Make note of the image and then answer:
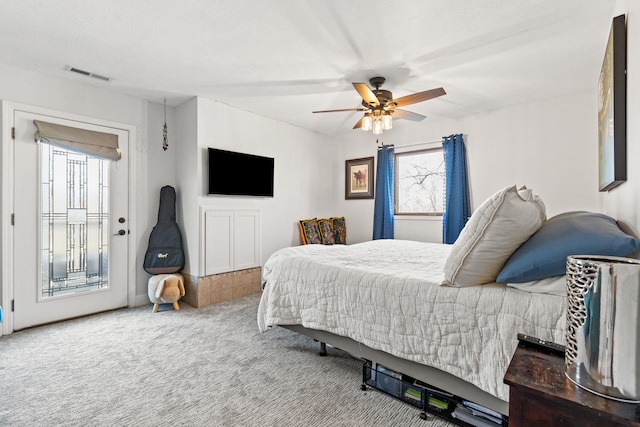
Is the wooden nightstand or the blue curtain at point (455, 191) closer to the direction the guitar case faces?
the wooden nightstand

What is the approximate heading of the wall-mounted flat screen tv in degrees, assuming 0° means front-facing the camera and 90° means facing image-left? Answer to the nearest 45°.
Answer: approximately 315°

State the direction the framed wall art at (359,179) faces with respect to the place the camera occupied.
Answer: facing the viewer and to the left of the viewer

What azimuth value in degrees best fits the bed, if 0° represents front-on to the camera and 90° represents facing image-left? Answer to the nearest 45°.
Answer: approximately 135°

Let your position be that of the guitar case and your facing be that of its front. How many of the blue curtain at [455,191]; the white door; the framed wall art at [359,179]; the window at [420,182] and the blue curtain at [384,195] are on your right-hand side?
1

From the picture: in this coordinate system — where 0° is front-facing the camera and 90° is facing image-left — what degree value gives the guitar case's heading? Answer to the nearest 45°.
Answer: approximately 0°

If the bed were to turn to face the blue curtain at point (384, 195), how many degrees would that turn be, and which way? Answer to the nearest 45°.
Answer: approximately 45° to its right

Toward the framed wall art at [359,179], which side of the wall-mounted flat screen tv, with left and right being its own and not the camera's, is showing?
left

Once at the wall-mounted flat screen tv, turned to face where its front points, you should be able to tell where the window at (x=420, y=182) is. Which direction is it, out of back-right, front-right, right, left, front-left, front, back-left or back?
front-left

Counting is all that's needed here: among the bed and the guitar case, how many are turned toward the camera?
1

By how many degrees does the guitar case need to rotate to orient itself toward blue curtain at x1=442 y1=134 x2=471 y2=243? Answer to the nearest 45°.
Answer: approximately 90° to its left

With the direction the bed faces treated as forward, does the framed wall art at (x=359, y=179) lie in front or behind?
in front

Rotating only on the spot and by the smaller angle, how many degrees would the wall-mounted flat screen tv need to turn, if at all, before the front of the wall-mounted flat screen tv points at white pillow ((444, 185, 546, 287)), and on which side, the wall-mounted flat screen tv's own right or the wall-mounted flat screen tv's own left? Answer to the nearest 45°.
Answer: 0° — it already faces it
